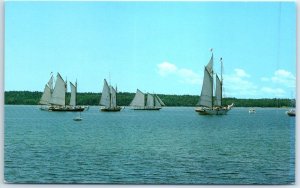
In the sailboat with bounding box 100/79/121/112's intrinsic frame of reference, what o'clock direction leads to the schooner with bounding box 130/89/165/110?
The schooner is roughly at 12 o'clock from the sailboat.

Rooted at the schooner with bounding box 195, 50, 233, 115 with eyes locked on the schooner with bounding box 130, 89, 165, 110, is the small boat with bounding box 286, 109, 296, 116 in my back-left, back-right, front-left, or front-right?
back-right

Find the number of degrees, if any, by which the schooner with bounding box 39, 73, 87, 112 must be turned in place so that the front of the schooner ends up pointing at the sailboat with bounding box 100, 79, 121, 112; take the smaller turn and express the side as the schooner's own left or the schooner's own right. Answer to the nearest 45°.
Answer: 0° — it already faces it

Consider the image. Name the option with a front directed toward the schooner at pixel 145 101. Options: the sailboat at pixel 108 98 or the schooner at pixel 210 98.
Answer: the sailboat

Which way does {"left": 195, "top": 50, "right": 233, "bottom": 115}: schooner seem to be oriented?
to the viewer's right

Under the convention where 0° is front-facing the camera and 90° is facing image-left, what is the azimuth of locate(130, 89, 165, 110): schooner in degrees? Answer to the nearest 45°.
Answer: approximately 270°

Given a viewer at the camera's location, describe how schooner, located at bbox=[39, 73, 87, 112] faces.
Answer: facing to the right of the viewer
